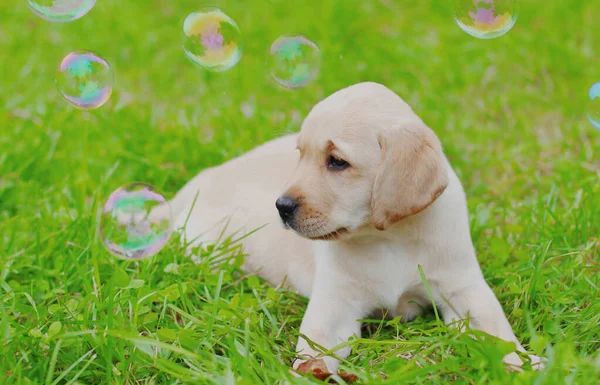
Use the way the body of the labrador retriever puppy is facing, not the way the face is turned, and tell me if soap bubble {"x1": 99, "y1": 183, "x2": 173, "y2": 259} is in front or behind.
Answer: behind

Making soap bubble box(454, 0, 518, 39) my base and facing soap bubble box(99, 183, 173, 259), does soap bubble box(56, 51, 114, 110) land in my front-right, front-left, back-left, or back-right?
front-right

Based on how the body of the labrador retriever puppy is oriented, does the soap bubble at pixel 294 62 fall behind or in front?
behind

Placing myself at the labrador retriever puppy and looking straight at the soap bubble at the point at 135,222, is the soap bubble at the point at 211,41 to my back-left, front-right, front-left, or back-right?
front-right

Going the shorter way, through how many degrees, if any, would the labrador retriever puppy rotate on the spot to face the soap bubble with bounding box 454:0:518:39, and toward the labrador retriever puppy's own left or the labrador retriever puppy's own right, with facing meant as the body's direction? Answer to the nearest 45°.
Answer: approximately 135° to the labrador retriever puppy's own left

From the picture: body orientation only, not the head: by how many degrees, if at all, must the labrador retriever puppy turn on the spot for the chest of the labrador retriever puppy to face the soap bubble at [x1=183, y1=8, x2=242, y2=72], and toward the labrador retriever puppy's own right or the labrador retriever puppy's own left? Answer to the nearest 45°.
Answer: approximately 180°

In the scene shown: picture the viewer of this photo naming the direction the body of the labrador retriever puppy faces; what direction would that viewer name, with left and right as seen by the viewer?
facing the viewer and to the right of the viewer

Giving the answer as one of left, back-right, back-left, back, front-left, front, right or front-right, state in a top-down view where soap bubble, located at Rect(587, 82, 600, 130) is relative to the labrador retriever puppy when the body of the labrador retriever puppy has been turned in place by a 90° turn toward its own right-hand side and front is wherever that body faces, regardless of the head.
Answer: back

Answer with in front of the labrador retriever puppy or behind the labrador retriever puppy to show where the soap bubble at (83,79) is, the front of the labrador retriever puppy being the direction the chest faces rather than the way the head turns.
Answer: behind

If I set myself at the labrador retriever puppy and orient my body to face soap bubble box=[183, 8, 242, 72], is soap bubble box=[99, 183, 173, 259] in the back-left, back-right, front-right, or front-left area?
front-left
